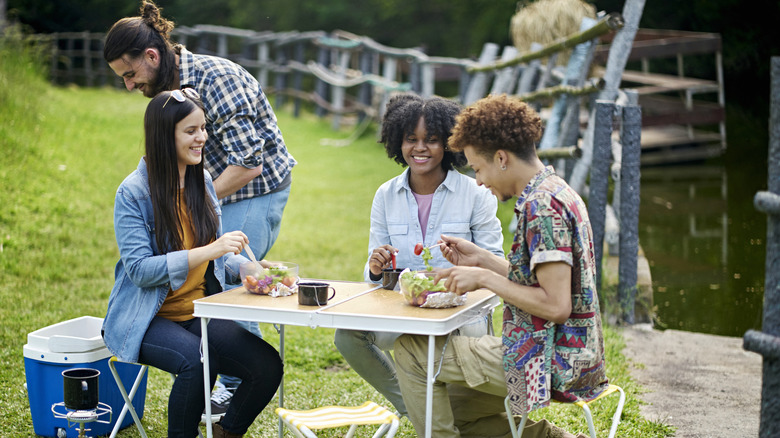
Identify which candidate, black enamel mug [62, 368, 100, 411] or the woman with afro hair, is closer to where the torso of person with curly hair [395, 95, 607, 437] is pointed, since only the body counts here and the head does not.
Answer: the black enamel mug

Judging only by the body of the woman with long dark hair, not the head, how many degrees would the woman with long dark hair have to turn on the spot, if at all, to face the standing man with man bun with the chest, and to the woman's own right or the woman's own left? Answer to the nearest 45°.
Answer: approximately 135° to the woman's own left

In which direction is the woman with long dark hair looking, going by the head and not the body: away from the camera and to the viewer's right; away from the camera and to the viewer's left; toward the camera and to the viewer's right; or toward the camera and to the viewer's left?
toward the camera and to the viewer's right

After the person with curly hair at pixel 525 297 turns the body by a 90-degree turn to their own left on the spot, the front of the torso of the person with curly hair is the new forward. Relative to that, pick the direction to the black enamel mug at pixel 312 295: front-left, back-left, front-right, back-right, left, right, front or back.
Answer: right

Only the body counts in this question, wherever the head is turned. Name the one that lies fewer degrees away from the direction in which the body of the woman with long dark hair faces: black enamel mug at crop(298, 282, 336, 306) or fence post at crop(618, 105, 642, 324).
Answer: the black enamel mug

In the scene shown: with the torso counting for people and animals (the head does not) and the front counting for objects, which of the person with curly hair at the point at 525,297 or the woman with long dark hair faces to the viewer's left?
the person with curly hair

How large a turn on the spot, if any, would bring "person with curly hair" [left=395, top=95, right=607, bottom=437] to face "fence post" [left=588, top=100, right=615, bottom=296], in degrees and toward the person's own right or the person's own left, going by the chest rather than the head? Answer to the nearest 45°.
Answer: approximately 90° to the person's own right

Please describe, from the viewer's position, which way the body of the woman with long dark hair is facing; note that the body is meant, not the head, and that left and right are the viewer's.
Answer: facing the viewer and to the right of the viewer

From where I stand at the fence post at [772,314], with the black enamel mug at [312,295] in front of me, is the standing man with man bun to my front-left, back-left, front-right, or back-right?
front-right

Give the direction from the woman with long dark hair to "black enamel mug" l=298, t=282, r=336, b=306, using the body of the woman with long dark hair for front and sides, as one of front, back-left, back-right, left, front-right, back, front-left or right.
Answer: front

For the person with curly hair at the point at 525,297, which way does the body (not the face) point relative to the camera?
to the viewer's left

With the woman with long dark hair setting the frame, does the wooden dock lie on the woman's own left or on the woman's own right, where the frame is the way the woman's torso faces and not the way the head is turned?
on the woman's own left

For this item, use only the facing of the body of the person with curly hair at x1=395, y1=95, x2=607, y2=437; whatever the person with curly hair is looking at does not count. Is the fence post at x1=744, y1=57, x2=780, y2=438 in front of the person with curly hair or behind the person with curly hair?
behind
